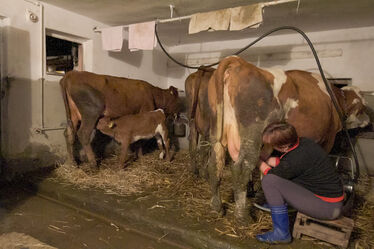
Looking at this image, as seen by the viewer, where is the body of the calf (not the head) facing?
to the viewer's left

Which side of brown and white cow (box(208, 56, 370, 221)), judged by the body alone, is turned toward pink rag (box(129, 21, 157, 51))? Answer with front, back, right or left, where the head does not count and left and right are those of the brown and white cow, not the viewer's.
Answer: left

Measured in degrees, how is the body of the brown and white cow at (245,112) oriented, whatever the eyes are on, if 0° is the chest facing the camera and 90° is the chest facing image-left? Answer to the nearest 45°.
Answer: approximately 225°

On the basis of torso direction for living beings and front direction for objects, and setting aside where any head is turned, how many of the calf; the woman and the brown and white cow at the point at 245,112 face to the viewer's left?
2

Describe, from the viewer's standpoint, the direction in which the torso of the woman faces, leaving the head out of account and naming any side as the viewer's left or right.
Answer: facing to the left of the viewer
